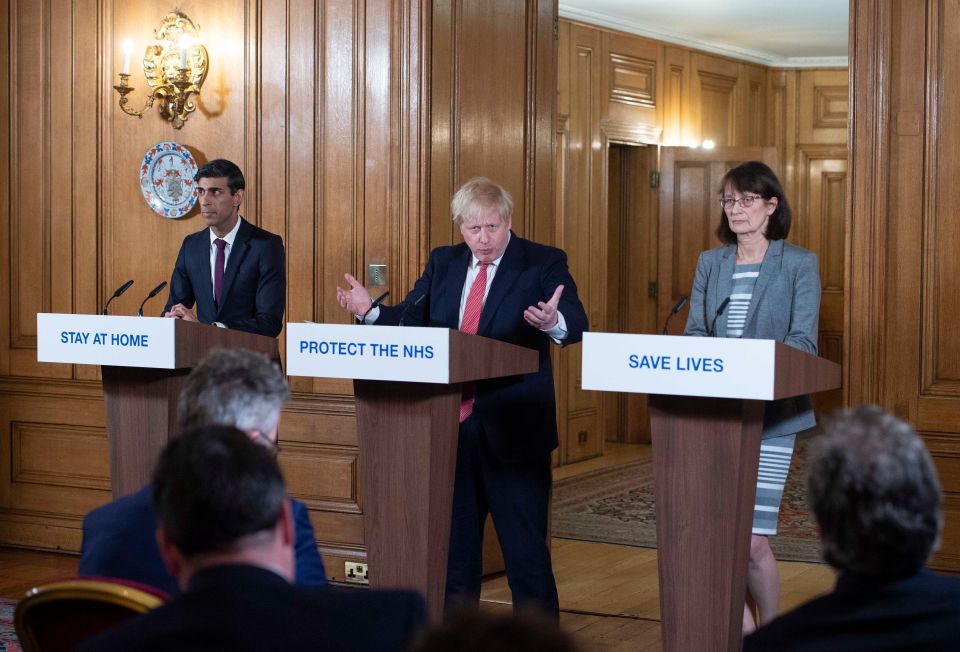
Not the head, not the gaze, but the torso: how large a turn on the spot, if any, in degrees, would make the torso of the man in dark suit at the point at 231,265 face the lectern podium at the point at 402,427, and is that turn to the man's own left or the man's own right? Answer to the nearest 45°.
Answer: approximately 45° to the man's own left

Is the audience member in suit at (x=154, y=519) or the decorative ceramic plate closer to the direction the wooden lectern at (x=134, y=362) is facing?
the audience member in suit

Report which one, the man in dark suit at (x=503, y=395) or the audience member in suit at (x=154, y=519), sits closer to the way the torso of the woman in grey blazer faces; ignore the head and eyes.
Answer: the audience member in suit

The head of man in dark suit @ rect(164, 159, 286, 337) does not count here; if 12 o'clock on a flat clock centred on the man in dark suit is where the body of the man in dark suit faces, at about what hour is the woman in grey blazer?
The woman in grey blazer is roughly at 9 o'clock from the man in dark suit.

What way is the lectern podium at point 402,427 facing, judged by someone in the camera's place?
facing the viewer and to the left of the viewer

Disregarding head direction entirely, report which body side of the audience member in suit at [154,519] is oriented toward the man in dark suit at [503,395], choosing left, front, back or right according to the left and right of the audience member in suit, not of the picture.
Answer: front

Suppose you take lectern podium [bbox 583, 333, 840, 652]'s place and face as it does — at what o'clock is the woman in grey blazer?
The woman in grey blazer is roughly at 5 o'clock from the lectern podium.

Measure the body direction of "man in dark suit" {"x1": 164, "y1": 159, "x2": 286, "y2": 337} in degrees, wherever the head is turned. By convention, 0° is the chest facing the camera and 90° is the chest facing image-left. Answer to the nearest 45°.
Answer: approximately 45°

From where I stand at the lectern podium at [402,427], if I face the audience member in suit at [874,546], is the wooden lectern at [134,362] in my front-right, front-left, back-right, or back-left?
back-right

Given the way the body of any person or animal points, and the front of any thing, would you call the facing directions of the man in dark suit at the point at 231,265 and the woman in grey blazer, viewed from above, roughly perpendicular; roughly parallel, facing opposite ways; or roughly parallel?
roughly parallel

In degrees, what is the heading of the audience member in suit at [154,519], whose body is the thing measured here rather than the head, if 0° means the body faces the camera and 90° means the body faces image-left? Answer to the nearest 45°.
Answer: approximately 225°

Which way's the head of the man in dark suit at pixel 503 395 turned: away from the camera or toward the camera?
toward the camera

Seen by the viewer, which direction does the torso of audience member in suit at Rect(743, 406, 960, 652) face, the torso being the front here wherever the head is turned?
away from the camera
